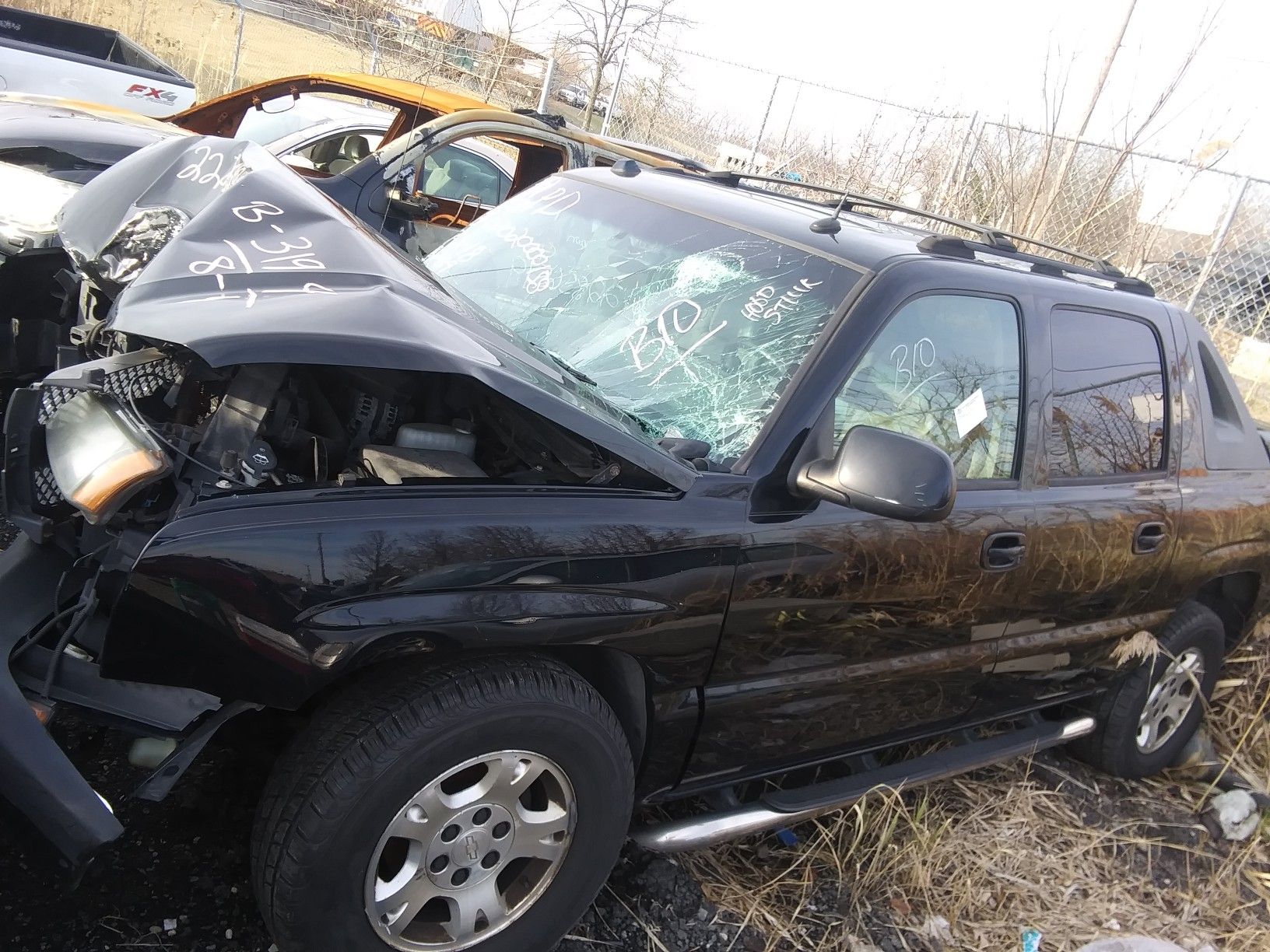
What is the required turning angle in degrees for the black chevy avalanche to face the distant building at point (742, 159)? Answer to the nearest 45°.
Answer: approximately 135° to its right

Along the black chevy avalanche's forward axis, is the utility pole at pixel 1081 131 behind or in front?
behind

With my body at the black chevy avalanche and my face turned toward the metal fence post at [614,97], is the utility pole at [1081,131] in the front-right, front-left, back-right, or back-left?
front-right

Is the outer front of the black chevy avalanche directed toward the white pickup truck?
no

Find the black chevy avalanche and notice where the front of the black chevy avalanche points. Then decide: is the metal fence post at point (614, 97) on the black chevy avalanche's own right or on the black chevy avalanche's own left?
on the black chevy avalanche's own right

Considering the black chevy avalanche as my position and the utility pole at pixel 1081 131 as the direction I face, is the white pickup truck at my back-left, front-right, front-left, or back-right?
front-left

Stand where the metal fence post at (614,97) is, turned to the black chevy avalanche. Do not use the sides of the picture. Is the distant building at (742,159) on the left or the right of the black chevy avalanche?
left

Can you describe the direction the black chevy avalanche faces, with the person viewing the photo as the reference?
facing the viewer and to the left of the viewer

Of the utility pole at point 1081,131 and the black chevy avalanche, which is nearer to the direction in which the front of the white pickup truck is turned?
the black chevy avalanche

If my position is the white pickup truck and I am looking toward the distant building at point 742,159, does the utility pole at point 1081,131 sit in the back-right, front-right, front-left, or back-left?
front-right

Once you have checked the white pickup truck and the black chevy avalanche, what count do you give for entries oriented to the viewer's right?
0

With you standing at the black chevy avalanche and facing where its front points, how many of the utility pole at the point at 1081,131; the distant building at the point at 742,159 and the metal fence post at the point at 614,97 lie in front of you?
0

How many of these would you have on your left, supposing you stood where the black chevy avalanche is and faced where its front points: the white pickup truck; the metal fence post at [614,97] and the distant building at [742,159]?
0
